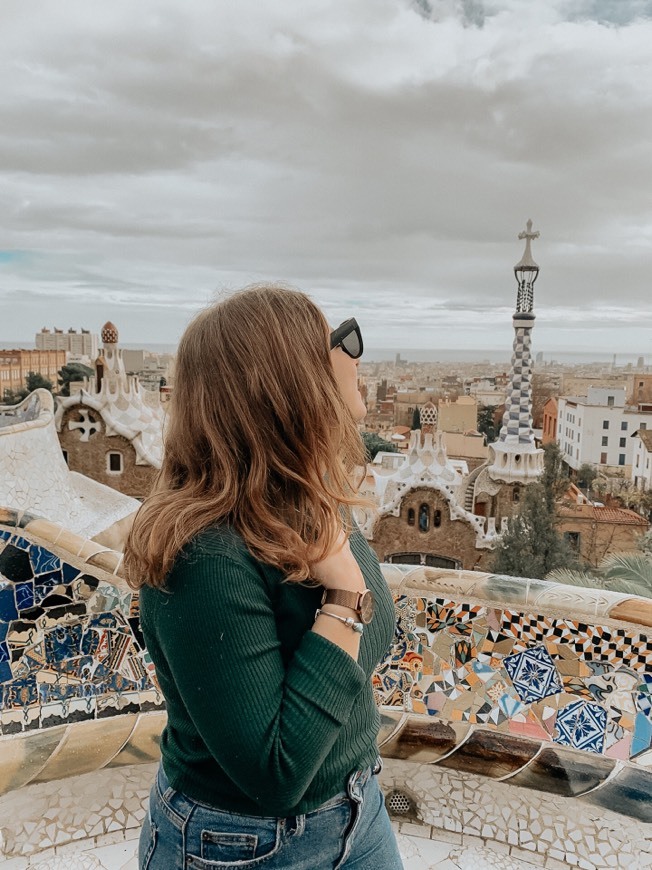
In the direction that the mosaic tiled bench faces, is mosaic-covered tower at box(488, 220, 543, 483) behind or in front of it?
behind

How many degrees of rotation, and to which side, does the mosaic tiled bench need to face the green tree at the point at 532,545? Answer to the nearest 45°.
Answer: approximately 180°

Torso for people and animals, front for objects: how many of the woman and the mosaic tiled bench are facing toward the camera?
1

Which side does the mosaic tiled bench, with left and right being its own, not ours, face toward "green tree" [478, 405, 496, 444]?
back

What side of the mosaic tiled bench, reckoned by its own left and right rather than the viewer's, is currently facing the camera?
front

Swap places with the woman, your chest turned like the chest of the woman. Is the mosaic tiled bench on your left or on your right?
on your left

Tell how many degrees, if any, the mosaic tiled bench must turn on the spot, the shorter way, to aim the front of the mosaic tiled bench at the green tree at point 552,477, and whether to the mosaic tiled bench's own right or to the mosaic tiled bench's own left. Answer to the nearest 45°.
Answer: approximately 180°
